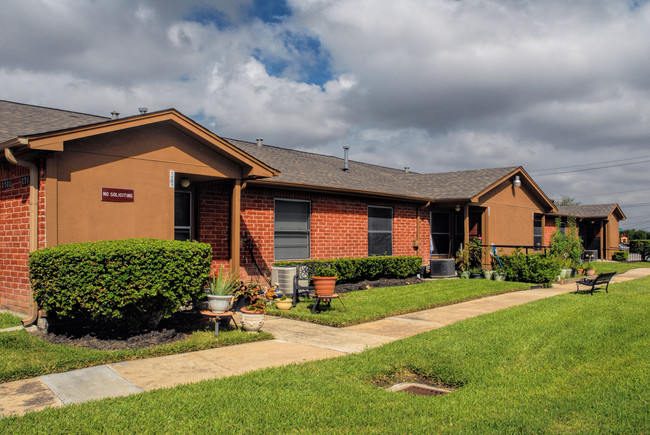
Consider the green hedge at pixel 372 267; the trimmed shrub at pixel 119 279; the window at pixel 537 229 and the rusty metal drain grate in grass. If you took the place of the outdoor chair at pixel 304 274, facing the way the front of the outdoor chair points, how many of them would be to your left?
2

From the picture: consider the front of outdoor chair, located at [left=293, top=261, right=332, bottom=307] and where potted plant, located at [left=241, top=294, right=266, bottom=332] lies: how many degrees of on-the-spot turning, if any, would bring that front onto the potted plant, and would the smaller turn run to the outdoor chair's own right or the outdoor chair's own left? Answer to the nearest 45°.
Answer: approximately 45° to the outdoor chair's own right

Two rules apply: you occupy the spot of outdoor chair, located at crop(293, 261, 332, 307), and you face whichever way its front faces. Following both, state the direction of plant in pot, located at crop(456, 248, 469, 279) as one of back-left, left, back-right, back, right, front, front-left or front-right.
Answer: left

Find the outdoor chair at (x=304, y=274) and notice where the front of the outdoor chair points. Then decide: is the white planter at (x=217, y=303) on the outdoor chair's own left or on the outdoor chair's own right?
on the outdoor chair's own right

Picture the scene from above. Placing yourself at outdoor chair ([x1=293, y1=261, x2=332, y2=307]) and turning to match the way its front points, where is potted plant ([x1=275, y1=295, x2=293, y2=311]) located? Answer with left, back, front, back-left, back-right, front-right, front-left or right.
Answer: front-right

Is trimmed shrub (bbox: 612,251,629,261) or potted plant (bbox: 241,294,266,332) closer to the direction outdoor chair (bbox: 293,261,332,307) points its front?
the potted plant

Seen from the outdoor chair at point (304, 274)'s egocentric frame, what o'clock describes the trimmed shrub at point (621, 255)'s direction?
The trimmed shrub is roughly at 9 o'clock from the outdoor chair.

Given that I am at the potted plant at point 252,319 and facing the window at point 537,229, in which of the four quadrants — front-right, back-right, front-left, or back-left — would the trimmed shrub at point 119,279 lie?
back-left

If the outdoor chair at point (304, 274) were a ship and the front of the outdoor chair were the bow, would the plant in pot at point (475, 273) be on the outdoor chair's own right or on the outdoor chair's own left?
on the outdoor chair's own left

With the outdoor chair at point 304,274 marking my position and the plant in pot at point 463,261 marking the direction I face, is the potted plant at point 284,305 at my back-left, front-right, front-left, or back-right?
back-right

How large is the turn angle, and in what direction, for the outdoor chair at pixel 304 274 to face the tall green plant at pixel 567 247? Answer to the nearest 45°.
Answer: approximately 90° to its left
